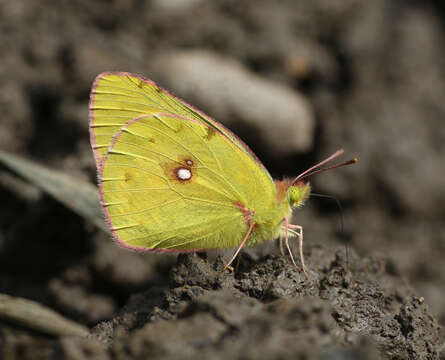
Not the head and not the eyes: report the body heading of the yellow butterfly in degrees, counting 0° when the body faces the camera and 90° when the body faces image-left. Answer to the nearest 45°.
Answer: approximately 270°

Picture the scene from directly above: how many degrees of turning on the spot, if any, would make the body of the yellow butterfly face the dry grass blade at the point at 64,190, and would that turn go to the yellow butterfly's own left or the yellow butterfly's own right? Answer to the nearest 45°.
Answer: approximately 135° to the yellow butterfly's own left
